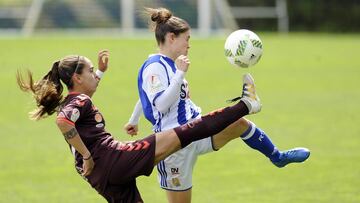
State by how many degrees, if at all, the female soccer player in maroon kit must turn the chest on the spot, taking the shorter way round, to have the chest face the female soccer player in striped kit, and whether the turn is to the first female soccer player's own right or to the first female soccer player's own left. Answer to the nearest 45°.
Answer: approximately 45° to the first female soccer player's own left

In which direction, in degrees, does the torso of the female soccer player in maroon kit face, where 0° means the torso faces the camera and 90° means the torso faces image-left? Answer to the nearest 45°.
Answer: approximately 270°

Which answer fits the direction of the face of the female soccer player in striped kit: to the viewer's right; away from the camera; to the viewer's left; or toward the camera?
to the viewer's right
